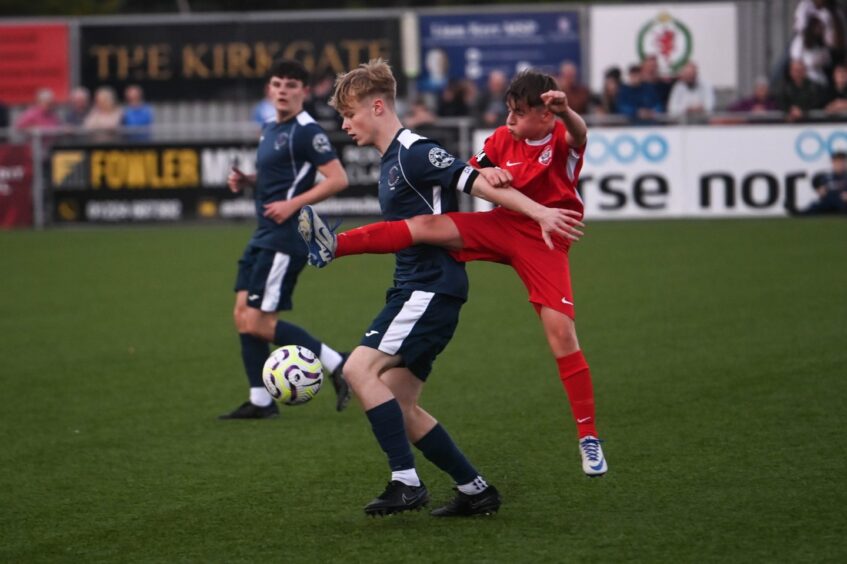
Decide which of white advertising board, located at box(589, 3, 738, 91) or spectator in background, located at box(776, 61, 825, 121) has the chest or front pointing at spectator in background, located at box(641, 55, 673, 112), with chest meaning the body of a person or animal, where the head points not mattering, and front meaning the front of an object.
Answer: the white advertising board

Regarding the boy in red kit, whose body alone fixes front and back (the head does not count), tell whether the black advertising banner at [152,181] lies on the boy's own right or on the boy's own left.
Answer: on the boy's own right

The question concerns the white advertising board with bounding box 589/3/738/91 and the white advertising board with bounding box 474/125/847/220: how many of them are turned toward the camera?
2

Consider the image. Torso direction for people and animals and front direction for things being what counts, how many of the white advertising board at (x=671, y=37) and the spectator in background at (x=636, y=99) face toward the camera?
2

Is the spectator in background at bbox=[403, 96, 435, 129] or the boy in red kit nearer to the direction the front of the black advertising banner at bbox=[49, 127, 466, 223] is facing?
the boy in red kit

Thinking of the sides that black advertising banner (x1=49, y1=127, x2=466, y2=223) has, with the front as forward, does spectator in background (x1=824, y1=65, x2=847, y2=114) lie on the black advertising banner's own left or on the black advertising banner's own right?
on the black advertising banner's own left

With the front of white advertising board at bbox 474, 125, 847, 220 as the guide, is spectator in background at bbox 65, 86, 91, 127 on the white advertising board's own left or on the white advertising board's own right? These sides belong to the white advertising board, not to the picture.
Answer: on the white advertising board's own right

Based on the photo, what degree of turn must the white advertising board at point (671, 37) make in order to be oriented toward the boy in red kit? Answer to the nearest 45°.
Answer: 0° — it already faces them

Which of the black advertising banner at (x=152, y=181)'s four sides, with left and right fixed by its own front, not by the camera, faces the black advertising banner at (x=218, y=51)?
back
